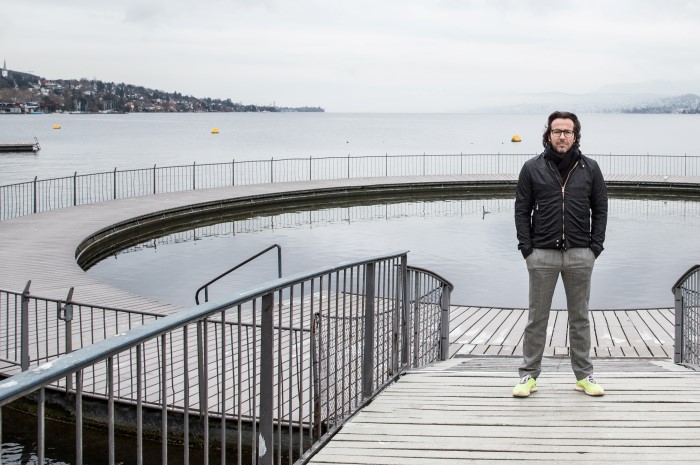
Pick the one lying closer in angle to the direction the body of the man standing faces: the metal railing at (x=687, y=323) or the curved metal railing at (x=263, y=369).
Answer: the curved metal railing

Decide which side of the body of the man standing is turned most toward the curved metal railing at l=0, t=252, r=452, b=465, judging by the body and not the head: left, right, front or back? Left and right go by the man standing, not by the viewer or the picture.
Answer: right

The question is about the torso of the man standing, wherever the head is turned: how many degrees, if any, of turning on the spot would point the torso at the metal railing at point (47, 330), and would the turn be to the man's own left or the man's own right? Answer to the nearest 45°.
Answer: approximately 135° to the man's own right

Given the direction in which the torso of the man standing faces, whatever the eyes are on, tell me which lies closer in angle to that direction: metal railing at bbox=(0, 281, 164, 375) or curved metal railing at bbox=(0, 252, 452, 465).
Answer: the curved metal railing

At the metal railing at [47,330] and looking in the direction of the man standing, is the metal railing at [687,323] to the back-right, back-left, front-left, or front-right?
front-left

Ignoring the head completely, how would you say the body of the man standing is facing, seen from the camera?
toward the camera

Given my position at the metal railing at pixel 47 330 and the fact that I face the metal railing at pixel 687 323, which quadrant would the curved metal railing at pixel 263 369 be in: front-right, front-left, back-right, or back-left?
front-right
